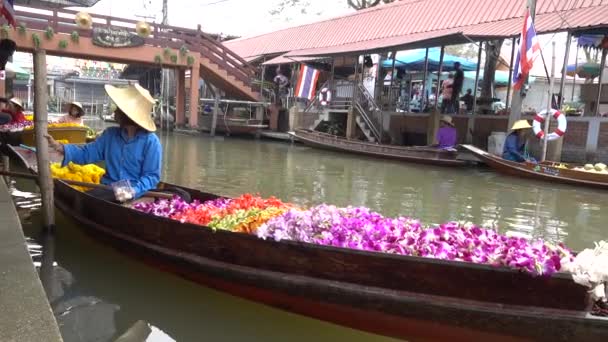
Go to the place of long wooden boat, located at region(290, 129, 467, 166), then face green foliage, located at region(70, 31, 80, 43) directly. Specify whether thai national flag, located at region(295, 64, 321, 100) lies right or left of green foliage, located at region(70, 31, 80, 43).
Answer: right

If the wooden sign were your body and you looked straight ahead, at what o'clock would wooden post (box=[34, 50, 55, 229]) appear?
The wooden post is roughly at 12 o'clock from the wooden sign.

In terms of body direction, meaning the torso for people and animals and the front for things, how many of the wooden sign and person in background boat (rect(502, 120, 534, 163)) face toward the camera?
1

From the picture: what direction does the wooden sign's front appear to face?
toward the camera

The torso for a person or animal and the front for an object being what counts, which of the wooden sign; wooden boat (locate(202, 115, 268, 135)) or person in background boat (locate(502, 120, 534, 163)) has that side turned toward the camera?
the wooden sign

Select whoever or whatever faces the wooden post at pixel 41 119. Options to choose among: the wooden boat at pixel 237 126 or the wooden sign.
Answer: the wooden sign

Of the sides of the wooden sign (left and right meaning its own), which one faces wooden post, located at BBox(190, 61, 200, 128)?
left

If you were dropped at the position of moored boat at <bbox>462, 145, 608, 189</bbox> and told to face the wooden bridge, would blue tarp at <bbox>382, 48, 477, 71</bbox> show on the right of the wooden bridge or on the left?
right

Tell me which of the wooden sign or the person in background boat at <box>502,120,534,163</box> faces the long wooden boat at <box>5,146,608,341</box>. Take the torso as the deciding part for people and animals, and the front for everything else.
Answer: the wooden sign
